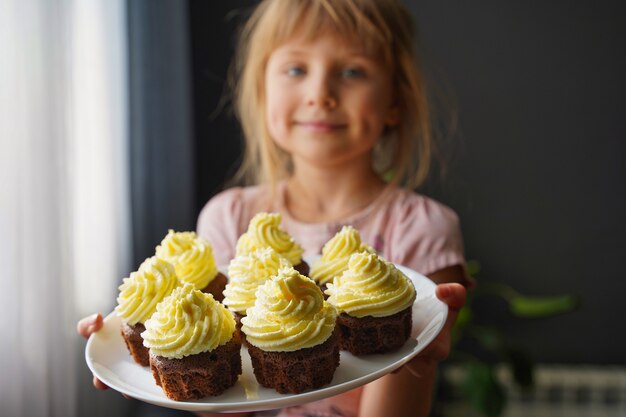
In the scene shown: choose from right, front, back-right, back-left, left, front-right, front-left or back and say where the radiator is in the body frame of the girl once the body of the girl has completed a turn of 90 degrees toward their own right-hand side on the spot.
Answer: back-right

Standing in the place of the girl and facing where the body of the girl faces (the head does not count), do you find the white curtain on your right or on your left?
on your right

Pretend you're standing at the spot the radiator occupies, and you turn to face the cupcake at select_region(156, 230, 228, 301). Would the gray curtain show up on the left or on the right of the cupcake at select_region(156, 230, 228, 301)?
right

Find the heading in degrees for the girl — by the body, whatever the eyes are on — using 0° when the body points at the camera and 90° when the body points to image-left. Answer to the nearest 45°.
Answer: approximately 0°
